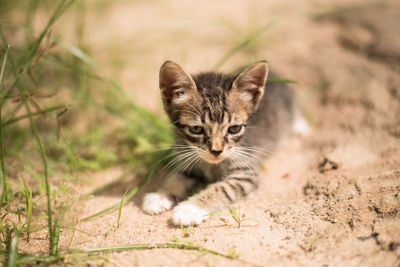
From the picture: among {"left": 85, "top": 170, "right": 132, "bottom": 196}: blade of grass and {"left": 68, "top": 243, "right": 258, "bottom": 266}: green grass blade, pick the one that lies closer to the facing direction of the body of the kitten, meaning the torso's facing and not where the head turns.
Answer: the green grass blade

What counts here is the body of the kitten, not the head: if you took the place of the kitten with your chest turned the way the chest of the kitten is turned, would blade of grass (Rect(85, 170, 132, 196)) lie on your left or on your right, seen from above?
on your right

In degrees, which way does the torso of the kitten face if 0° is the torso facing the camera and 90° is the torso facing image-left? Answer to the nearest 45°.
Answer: approximately 45°
